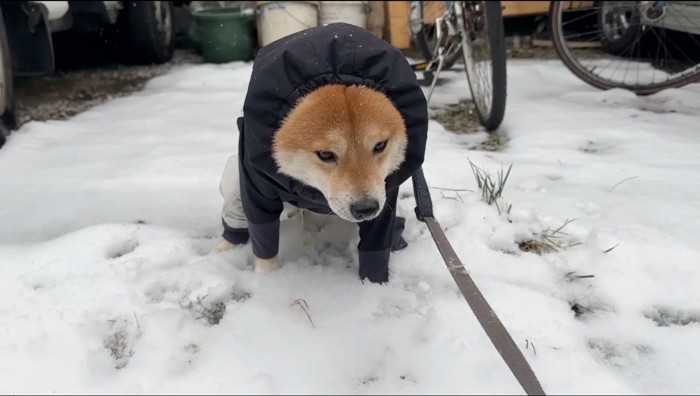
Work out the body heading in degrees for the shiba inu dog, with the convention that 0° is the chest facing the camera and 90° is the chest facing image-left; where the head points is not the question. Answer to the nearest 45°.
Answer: approximately 0°

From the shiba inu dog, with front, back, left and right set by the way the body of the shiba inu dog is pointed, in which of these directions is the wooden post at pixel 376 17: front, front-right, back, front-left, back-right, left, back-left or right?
back

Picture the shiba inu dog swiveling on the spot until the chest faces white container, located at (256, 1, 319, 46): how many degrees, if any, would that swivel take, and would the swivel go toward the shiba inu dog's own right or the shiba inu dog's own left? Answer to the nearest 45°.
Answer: approximately 180°

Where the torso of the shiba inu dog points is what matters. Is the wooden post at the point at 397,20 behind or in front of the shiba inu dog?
behind

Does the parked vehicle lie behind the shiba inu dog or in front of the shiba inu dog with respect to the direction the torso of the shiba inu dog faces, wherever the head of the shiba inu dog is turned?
behind

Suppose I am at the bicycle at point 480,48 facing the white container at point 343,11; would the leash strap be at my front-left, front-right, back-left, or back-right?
back-left

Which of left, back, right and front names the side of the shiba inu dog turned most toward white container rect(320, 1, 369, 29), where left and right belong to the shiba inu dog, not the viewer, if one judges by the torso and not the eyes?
back

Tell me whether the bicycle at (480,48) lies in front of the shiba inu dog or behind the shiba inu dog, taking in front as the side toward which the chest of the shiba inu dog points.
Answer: behind
